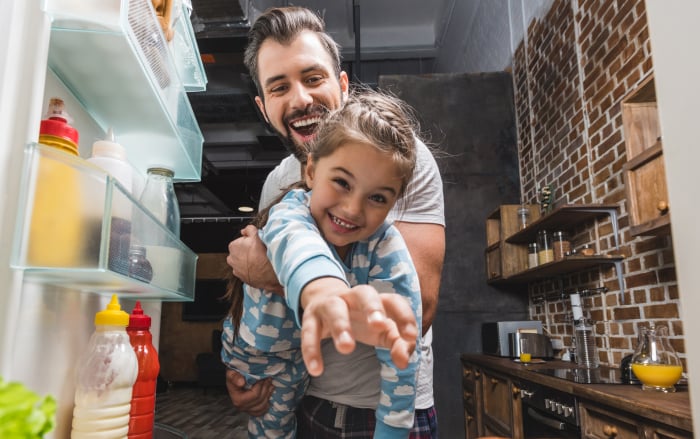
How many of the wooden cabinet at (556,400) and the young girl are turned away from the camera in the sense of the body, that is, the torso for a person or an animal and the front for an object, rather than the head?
0

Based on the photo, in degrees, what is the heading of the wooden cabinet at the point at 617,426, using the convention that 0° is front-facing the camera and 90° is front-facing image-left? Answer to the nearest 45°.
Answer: approximately 45°

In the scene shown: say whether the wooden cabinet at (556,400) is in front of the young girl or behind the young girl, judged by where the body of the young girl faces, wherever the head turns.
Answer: behind

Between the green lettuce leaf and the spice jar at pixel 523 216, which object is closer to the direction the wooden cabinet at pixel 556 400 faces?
the green lettuce leaf

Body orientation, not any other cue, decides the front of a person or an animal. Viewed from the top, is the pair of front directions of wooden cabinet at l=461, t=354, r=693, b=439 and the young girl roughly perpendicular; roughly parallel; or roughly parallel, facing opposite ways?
roughly perpendicular

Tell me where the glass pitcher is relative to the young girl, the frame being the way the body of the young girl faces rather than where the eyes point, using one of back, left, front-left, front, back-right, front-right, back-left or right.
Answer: back-left
